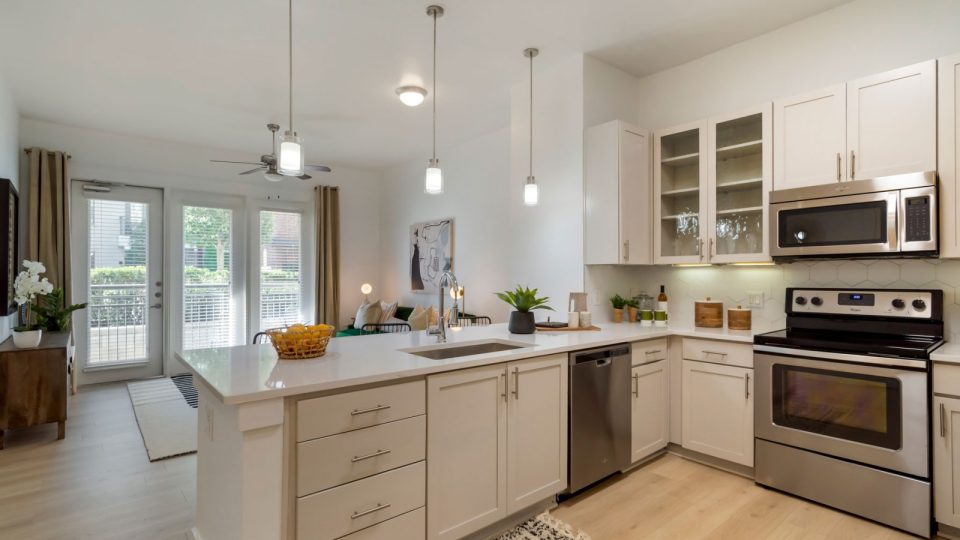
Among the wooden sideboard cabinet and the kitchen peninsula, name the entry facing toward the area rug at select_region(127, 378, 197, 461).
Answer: the wooden sideboard cabinet

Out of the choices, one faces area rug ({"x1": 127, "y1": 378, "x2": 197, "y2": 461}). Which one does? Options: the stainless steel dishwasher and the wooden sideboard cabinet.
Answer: the wooden sideboard cabinet

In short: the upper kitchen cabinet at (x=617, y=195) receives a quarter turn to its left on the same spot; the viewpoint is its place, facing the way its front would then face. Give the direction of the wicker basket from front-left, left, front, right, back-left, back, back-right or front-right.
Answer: back

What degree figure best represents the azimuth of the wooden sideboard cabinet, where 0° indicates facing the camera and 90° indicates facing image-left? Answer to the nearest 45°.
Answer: approximately 270°

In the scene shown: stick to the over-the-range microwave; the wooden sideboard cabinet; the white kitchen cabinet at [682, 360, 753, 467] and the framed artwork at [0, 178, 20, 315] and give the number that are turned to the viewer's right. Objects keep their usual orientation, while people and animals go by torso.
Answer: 2

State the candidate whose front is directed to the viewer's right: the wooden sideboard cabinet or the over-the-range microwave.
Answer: the wooden sideboard cabinet

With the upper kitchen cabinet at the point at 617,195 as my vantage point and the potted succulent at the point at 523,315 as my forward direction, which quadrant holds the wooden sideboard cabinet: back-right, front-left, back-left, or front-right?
front-right
